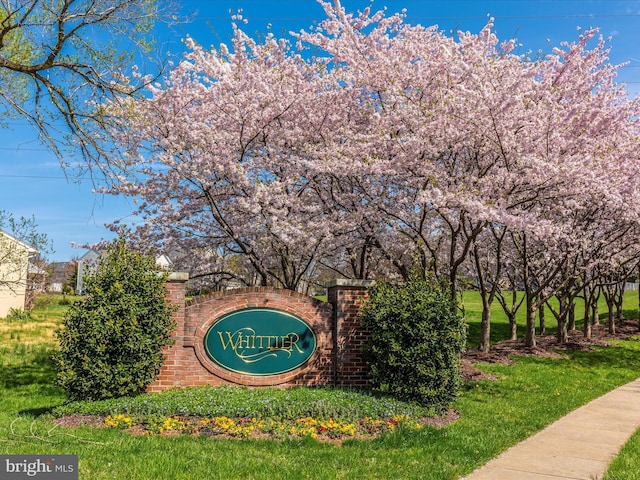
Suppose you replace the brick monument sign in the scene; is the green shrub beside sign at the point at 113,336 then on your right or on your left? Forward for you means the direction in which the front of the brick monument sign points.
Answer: on your right

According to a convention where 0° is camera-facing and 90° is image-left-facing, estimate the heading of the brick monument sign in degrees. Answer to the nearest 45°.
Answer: approximately 0°

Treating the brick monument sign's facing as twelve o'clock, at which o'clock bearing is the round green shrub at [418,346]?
The round green shrub is roughly at 10 o'clock from the brick monument sign.

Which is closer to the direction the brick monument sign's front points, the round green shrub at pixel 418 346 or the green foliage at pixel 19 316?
the round green shrub

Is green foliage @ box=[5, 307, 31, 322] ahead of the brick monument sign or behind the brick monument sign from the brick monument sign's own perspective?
behind
